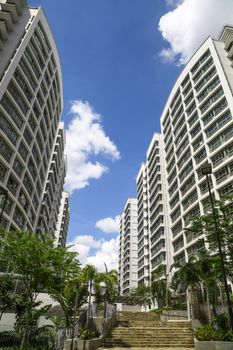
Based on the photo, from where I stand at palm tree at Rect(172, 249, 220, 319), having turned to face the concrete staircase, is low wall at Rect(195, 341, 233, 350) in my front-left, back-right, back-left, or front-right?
front-left

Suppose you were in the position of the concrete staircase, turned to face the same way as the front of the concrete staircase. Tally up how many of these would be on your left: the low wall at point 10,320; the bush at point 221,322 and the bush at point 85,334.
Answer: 1

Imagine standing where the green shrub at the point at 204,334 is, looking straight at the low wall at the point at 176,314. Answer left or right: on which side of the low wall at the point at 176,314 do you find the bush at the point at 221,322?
right

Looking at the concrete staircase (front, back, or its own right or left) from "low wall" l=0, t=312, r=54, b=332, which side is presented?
right

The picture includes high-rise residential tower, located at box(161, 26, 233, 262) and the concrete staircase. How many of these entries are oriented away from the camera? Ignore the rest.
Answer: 0

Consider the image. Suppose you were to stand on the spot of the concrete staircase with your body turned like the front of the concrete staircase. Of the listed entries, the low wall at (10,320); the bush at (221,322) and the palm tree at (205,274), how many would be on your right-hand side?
1

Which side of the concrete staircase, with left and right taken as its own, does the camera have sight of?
front

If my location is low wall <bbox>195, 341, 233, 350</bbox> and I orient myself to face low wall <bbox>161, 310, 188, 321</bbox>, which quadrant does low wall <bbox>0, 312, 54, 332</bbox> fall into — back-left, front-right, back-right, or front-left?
front-left

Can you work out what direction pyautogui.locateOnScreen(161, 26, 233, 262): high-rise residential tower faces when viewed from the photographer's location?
facing the viewer and to the left of the viewer
